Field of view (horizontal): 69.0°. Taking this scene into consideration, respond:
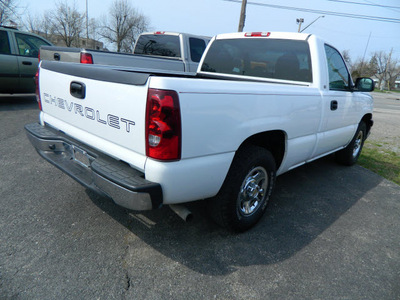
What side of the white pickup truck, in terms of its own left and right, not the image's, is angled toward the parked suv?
left

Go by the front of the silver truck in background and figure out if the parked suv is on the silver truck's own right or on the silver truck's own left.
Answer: on the silver truck's own left

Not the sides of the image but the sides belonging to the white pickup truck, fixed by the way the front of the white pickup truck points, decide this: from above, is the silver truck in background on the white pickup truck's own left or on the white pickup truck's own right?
on the white pickup truck's own left

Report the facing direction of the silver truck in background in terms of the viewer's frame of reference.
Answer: facing away from the viewer and to the right of the viewer

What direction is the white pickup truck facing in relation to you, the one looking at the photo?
facing away from the viewer and to the right of the viewer
